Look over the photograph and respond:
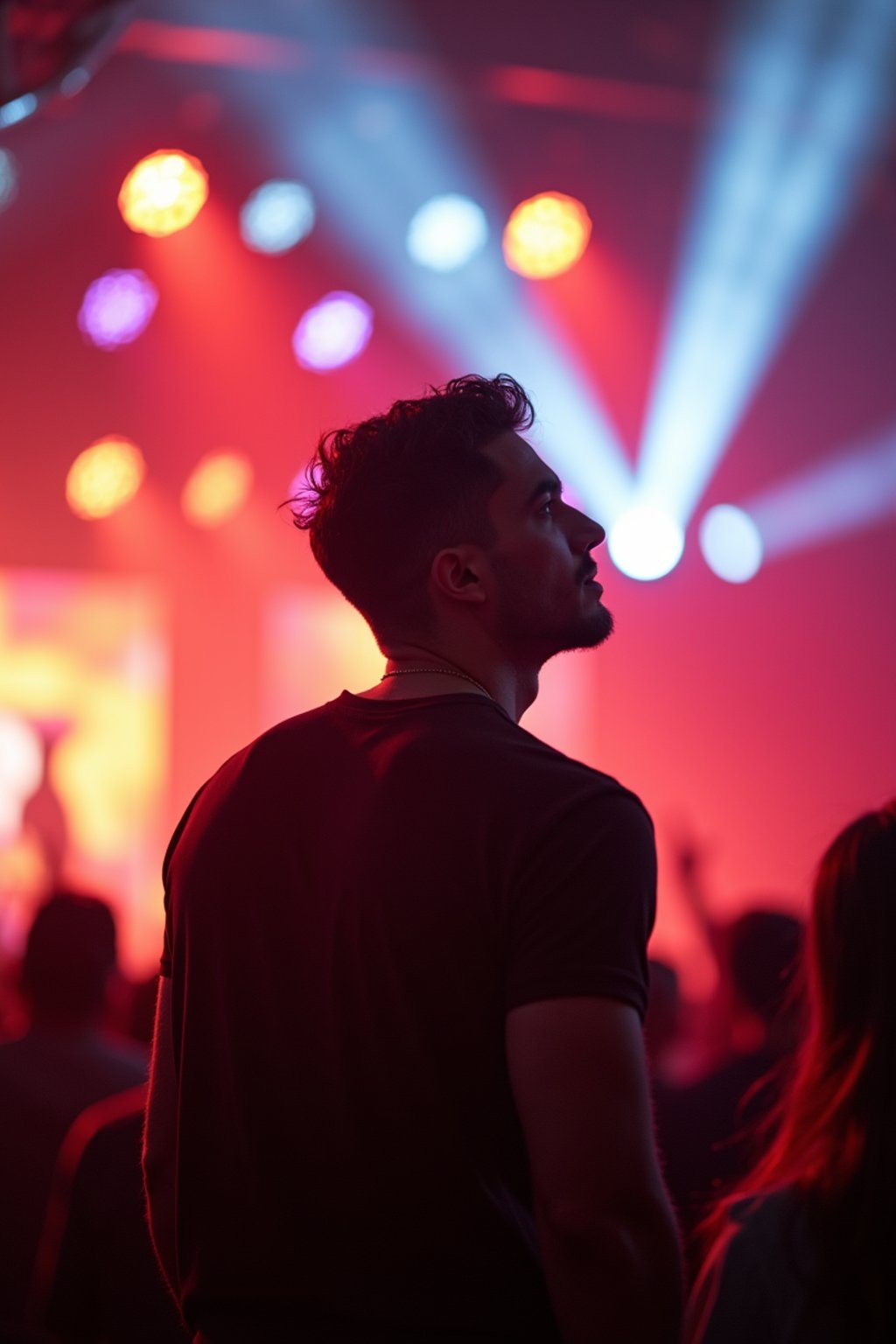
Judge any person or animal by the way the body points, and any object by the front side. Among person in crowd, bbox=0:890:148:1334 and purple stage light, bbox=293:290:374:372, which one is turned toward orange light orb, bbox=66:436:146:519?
the person in crowd

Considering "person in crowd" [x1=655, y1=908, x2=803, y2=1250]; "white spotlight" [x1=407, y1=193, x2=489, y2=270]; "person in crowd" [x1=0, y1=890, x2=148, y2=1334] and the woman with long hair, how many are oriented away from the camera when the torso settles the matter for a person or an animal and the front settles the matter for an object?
3

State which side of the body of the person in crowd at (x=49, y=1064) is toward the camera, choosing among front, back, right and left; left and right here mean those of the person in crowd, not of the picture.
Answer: back

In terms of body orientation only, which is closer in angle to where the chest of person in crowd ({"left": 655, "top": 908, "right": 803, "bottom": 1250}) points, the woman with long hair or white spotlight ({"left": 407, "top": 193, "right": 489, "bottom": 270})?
the white spotlight

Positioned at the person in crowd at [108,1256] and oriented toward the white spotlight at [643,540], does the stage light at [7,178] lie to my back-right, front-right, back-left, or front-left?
front-left

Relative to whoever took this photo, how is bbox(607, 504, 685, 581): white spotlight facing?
facing the viewer

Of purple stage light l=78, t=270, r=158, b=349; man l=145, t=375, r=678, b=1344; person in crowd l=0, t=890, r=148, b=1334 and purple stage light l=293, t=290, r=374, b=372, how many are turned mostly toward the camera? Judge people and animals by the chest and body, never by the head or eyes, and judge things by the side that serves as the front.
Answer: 2

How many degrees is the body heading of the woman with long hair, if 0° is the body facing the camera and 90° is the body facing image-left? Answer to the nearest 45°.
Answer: approximately 180°

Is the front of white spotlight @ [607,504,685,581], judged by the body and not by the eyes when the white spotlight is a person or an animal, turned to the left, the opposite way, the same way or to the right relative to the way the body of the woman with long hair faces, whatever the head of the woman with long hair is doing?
the opposite way

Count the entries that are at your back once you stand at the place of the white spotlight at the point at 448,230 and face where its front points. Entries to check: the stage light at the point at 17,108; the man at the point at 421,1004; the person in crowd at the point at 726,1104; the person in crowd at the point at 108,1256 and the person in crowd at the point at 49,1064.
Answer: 0

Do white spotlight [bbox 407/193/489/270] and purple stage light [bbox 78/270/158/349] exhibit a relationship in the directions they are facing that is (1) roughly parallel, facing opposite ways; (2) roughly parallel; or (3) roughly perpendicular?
roughly parallel

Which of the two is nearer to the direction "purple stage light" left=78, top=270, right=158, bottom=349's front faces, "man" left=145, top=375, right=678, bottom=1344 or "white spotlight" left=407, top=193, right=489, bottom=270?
the man

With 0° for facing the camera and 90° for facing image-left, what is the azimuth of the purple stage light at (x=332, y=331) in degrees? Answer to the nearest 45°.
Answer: approximately 0°

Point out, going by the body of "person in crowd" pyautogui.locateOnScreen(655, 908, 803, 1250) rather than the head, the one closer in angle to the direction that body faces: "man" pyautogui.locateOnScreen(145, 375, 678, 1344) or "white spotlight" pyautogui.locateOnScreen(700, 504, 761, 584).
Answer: the white spotlight

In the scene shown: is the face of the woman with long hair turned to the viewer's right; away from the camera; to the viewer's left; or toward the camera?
away from the camera

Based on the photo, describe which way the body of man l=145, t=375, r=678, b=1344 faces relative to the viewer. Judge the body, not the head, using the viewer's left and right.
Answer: facing away from the viewer and to the right of the viewer

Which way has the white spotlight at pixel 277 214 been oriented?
toward the camera
